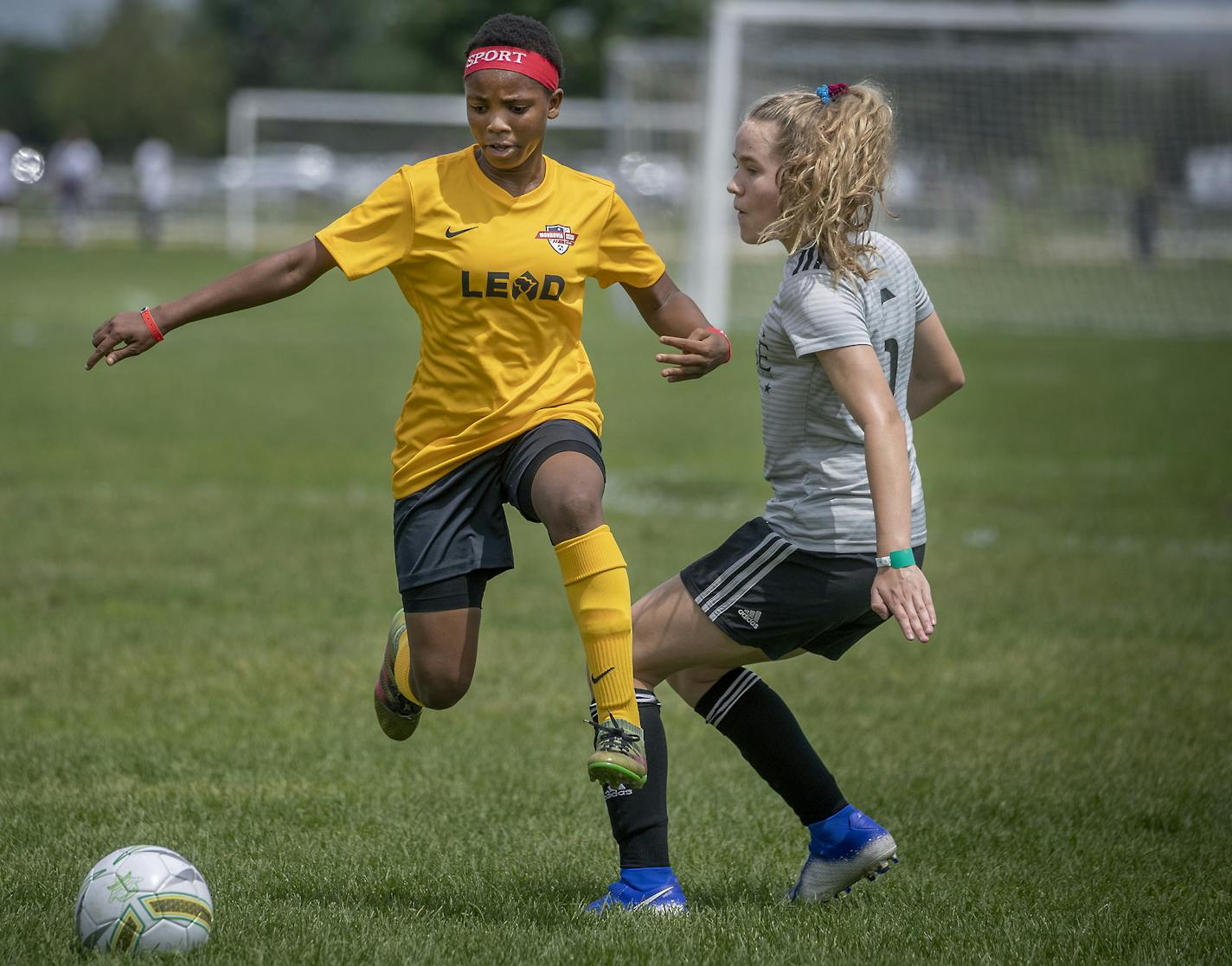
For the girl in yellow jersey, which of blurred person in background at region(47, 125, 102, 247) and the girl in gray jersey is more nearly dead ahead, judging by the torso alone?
the girl in gray jersey

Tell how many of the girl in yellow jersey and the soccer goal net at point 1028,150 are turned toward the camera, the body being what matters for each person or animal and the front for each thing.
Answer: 2

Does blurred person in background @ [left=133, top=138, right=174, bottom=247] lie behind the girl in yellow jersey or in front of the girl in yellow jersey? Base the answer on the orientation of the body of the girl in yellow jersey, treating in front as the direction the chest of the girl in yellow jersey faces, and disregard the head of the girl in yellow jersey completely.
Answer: behind

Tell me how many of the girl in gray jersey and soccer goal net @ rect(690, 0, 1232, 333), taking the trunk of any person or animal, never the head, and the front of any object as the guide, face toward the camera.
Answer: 1

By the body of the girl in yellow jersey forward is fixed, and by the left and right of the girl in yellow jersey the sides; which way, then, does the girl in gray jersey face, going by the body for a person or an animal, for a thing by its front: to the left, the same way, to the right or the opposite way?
to the right

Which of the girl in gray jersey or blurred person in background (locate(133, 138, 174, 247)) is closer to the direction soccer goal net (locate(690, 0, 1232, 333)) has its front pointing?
the girl in gray jersey

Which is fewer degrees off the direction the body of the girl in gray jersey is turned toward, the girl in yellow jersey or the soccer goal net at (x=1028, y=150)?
the girl in yellow jersey

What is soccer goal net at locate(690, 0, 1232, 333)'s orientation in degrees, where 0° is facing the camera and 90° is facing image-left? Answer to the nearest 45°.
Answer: approximately 0°

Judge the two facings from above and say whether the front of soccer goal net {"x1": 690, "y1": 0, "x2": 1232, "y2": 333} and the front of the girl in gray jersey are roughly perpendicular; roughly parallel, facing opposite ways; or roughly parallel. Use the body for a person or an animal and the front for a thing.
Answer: roughly perpendicular

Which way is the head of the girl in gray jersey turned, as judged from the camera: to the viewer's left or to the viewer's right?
to the viewer's left

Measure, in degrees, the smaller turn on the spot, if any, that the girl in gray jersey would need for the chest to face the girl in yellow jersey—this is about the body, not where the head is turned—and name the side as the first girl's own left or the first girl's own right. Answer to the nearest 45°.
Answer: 0° — they already face them

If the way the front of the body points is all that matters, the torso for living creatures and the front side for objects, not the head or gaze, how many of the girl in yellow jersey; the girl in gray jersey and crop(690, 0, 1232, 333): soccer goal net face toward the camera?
2

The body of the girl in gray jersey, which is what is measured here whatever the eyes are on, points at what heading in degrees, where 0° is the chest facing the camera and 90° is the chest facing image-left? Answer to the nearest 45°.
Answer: approximately 90°
